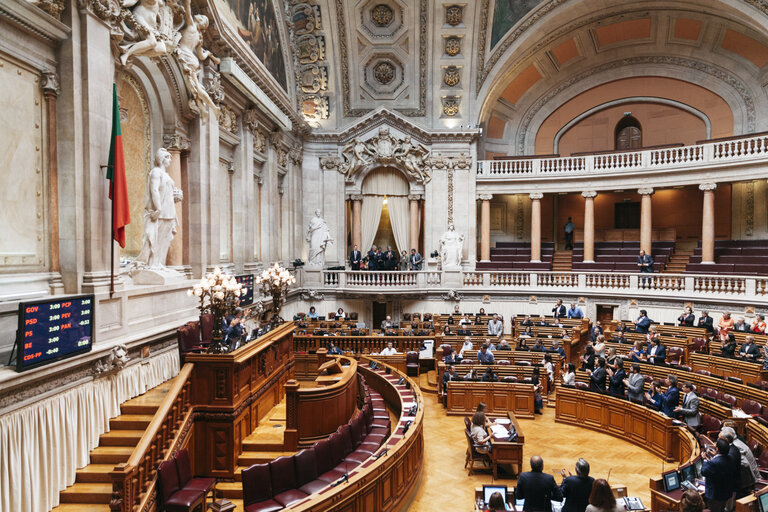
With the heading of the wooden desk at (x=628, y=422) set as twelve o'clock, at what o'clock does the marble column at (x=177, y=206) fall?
The marble column is roughly at 1 o'clock from the wooden desk.

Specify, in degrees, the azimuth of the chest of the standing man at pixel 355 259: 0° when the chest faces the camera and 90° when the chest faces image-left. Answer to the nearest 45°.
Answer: approximately 0°

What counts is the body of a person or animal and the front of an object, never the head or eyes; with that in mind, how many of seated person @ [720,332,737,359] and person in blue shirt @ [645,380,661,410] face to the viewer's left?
2

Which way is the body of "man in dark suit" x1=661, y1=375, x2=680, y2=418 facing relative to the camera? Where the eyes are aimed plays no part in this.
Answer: to the viewer's left

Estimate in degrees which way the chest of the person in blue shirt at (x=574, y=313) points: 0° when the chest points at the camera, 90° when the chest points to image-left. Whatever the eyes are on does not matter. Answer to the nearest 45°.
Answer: approximately 45°

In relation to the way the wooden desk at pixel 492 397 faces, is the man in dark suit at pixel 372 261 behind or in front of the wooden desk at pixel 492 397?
behind

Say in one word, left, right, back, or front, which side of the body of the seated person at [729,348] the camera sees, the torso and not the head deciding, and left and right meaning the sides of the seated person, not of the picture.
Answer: left

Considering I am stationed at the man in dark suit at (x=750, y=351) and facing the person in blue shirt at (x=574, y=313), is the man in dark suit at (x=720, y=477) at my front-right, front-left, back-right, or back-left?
back-left

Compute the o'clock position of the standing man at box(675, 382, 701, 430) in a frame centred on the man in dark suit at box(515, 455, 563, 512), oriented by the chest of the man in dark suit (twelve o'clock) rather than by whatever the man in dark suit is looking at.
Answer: The standing man is roughly at 1 o'clock from the man in dark suit.
